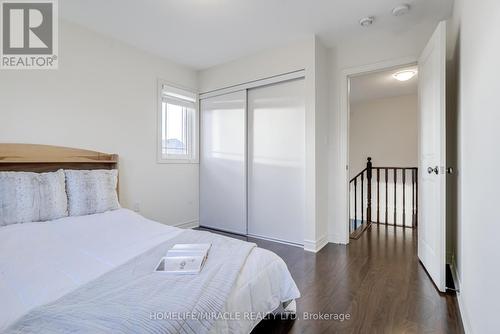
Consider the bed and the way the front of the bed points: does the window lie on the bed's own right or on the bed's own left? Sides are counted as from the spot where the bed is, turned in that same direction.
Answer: on the bed's own left

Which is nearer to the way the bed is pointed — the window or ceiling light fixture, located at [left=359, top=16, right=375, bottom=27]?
the ceiling light fixture

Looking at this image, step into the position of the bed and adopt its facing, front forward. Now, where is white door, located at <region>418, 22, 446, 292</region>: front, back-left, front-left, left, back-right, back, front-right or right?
front-left

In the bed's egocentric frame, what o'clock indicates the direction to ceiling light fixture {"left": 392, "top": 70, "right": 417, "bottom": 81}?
The ceiling light fixture is roughly at 10 o'clock from the bed.

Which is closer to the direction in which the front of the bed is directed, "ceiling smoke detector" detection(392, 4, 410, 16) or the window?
the ceiling smoke detector

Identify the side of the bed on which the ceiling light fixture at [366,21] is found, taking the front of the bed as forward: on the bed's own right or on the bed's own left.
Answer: on the bed's own left

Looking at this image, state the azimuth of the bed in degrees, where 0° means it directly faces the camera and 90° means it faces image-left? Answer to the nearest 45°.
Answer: approximately 315°

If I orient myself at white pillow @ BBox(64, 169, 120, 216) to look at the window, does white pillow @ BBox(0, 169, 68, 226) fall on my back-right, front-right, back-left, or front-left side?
back-left

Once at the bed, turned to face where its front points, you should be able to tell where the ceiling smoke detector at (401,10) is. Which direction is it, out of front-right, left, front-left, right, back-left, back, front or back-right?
front-left
